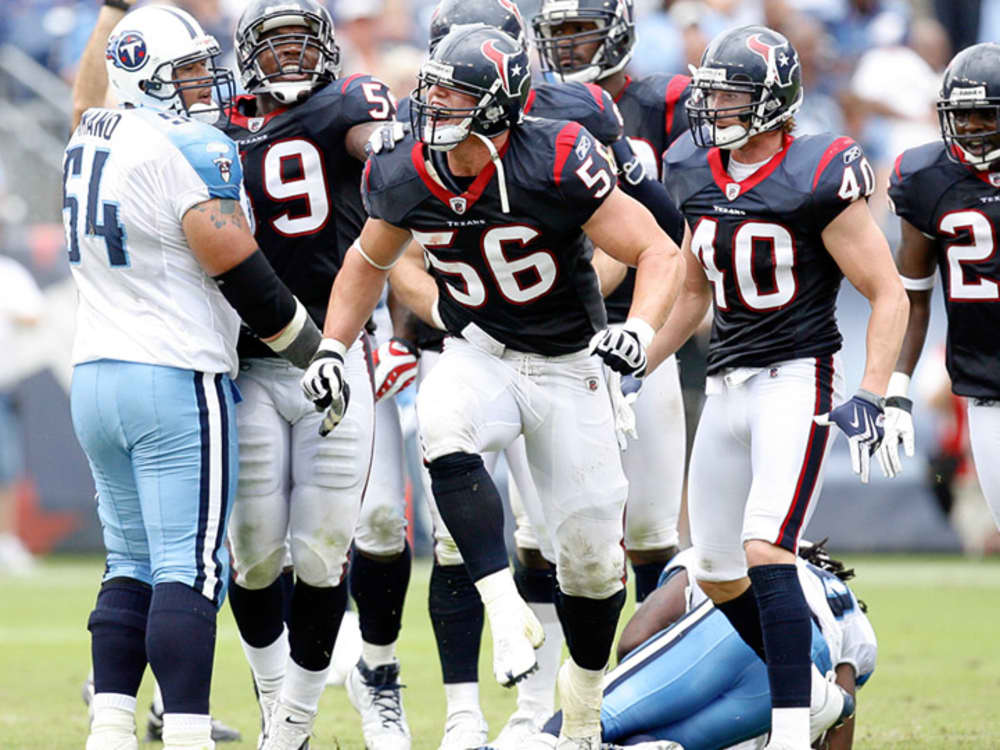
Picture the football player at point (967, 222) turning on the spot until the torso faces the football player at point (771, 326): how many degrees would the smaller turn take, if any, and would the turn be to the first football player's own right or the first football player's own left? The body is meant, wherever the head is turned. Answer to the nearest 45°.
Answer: approximately 45° to the first football player's own right

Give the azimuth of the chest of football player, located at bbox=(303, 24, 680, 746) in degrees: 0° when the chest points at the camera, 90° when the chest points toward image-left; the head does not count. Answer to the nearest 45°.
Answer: approximately 45°

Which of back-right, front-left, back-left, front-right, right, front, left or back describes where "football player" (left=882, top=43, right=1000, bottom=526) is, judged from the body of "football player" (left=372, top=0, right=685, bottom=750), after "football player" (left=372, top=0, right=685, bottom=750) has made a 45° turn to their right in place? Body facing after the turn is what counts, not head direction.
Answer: back

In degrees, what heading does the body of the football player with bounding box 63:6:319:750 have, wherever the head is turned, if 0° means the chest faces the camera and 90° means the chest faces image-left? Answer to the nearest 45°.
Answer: approximately 225°

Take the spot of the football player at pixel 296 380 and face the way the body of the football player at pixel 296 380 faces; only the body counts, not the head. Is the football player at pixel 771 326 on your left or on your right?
on your left

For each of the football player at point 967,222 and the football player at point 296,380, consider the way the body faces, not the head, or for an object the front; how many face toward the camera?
2

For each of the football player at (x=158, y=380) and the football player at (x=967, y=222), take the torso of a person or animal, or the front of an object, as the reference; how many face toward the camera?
1

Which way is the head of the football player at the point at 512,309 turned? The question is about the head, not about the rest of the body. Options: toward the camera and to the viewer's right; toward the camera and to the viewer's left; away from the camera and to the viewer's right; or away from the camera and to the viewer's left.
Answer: toward the camera and to the viewer's left

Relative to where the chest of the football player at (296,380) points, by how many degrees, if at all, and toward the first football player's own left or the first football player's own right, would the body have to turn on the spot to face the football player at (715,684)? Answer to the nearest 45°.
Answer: approximately 45° to the first football player's own left

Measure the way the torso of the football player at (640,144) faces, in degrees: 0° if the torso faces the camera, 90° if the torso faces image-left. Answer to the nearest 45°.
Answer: approximately 45°

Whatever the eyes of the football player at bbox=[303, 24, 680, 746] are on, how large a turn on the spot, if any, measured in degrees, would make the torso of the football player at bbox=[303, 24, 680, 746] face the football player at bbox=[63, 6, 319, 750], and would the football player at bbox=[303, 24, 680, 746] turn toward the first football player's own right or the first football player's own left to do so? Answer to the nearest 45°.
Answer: approximately 45° to the first football player's own right
